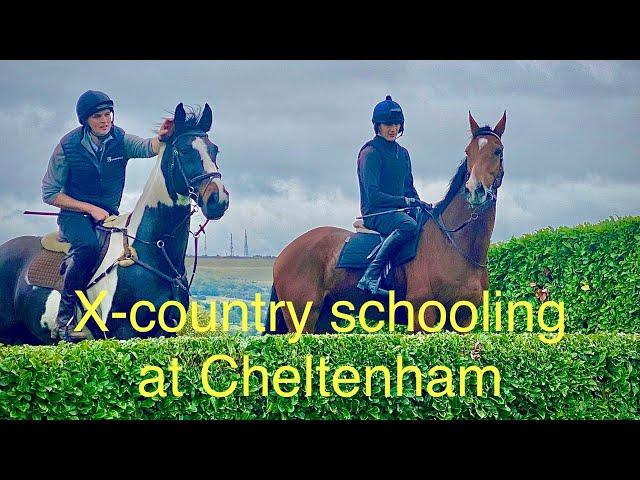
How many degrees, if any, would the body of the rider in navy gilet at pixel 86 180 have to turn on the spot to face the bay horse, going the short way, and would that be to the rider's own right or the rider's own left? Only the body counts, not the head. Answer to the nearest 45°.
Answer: approximately 45° to the rider's own left

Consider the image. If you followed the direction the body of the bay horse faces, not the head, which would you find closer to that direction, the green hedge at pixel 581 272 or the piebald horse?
the green hedge

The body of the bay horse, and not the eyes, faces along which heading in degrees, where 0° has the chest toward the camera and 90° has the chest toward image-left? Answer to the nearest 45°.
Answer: approximately 315°

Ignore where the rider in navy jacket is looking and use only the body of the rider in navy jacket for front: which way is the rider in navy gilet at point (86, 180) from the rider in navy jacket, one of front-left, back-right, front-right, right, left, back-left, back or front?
back-right

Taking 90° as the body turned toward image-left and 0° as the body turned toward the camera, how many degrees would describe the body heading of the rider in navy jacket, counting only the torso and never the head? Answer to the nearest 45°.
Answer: approximately 315°

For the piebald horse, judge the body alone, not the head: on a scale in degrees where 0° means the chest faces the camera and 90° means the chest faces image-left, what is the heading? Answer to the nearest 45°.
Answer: approximately 315°
